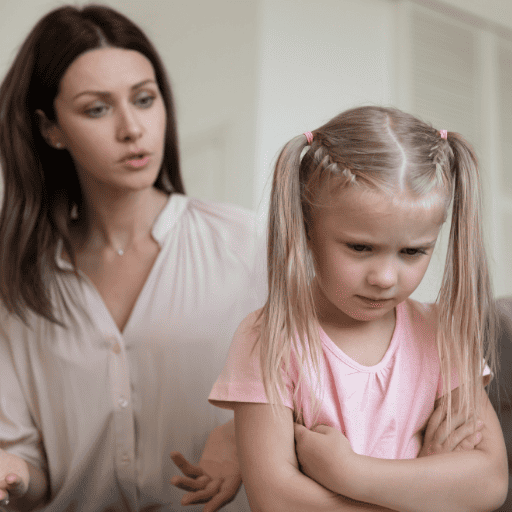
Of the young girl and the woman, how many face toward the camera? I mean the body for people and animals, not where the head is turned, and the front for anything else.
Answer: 2

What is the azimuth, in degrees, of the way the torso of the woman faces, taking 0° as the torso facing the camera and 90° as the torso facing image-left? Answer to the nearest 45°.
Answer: approximately 0°

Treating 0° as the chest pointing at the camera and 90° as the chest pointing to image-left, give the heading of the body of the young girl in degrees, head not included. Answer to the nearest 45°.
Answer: approximately 0°

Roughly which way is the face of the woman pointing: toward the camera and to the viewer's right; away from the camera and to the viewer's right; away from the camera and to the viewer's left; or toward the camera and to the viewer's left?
toward the camera and to the viewer's right

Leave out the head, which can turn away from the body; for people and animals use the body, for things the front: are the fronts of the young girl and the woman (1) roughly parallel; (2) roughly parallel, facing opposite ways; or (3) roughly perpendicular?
roughly parallel
